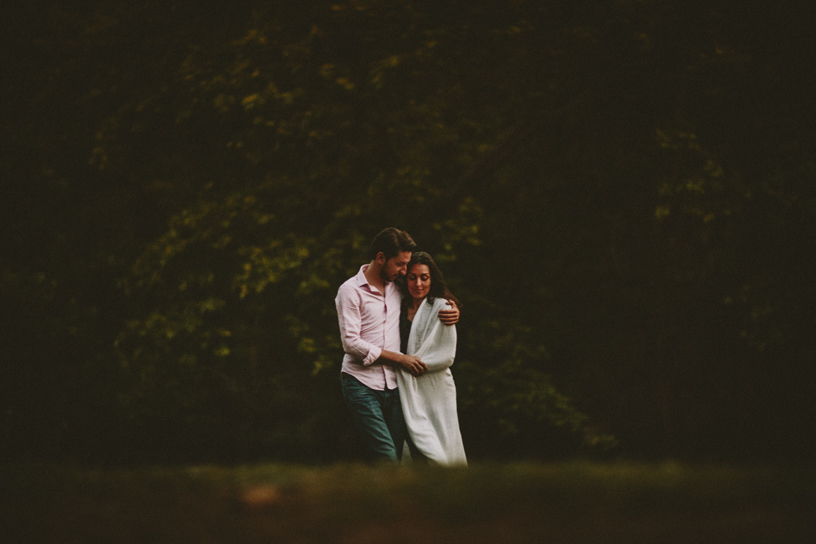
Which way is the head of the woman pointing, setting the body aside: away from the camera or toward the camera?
toward the camera

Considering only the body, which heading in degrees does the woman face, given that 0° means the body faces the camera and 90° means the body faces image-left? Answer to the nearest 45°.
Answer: approximately 45°

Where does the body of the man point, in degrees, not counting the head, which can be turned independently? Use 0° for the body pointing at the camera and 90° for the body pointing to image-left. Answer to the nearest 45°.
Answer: approximately 315°

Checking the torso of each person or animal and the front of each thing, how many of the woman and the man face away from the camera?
0

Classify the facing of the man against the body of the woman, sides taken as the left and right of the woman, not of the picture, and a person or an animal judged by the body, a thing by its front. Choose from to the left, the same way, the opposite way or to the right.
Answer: to the left
